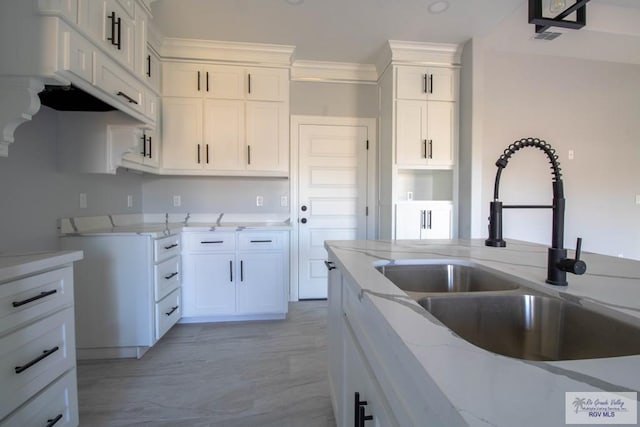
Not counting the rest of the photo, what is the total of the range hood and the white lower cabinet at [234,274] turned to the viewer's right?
1

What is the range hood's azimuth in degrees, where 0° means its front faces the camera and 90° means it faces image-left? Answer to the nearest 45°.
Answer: approximately 270°

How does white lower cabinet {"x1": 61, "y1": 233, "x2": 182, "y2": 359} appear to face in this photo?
to the viewer's right

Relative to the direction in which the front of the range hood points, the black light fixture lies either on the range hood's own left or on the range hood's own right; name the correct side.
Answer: on the range hood's own right

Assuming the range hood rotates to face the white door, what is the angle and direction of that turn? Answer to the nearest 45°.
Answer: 0° — it already faces it

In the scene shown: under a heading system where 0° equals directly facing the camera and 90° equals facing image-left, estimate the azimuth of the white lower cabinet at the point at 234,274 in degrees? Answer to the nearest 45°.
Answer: approximately 0°

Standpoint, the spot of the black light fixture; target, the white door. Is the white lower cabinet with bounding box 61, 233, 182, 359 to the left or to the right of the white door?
left

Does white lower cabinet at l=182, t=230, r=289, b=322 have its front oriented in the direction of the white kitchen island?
yes

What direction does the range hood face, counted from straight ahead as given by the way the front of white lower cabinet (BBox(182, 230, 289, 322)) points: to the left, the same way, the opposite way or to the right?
to the left
